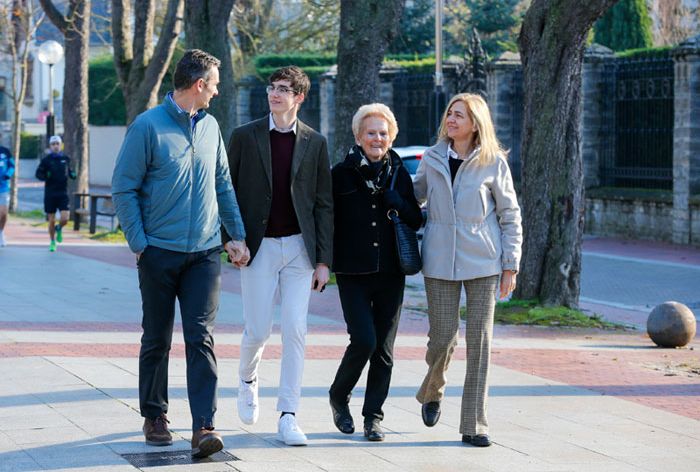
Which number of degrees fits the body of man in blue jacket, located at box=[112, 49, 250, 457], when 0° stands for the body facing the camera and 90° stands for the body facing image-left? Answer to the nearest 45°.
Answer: approximately 315°

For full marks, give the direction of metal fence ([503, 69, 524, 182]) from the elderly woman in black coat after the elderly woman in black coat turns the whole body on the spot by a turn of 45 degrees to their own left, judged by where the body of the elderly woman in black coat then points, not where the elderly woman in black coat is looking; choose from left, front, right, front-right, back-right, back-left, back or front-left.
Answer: back-left

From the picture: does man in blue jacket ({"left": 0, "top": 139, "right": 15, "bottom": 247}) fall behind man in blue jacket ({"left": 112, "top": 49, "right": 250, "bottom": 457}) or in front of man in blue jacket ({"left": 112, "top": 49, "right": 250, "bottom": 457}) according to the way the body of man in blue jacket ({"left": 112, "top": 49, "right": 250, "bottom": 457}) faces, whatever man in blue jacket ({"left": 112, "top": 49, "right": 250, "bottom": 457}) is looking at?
behind

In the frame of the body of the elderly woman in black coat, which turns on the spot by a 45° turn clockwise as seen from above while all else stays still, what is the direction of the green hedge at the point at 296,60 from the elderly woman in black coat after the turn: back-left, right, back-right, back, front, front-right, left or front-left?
back-right

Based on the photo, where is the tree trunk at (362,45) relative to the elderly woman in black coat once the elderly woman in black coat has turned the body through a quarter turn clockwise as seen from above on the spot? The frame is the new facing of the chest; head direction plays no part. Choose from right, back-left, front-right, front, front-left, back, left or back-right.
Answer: right

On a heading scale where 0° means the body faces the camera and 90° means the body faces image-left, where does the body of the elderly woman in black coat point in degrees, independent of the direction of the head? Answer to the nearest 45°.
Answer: approximately 0°

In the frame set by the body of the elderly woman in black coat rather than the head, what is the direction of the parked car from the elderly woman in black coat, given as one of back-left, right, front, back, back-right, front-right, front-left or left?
back

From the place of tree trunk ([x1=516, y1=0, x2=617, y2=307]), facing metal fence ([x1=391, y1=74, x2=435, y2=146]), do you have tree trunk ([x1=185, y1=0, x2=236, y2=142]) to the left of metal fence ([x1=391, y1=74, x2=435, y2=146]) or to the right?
left

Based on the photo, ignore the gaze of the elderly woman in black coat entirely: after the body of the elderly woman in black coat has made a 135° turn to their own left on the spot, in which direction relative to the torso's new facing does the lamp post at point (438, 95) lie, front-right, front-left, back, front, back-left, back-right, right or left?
front-left

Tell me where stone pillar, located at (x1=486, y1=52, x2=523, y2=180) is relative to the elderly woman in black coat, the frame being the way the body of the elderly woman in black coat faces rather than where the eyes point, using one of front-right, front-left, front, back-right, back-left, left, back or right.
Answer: back

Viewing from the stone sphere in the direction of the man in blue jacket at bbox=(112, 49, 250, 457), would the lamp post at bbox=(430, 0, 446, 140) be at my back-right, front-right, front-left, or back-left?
back-right

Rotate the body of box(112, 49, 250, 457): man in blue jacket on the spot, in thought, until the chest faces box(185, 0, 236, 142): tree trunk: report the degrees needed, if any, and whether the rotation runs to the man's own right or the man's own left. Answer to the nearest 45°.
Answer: approximately 135° to the man's own left

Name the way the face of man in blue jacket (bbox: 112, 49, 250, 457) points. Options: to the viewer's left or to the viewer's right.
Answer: to the viewer's right
